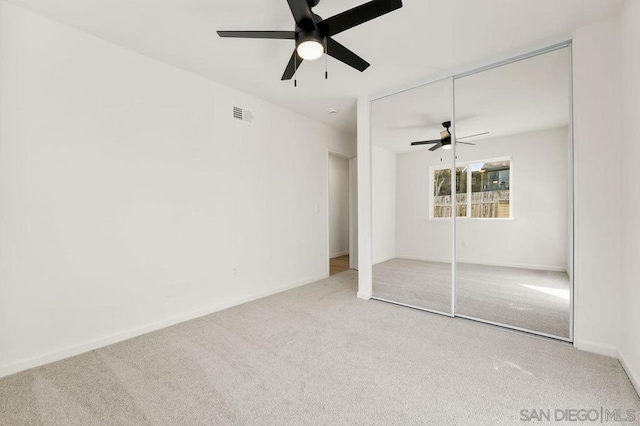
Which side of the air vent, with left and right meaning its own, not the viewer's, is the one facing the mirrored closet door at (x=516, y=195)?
front

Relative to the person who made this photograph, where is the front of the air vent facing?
facing the viewer and to the right of the viewer

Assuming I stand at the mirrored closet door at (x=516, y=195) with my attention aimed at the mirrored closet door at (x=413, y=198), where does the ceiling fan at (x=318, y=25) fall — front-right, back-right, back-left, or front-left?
front-left

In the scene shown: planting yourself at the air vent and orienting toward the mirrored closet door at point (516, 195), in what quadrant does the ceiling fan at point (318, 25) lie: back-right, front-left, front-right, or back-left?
front-right

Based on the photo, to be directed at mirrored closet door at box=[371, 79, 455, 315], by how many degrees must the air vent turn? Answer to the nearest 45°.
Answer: approximately 45° to its left

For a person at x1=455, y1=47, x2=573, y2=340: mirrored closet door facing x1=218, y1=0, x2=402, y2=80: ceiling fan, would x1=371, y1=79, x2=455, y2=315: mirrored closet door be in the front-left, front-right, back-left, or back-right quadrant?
front-right

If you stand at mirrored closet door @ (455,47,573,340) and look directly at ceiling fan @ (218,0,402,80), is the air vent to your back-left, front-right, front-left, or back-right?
front-right

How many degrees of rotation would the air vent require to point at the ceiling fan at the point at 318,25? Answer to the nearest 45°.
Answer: approximately 45° to its right
